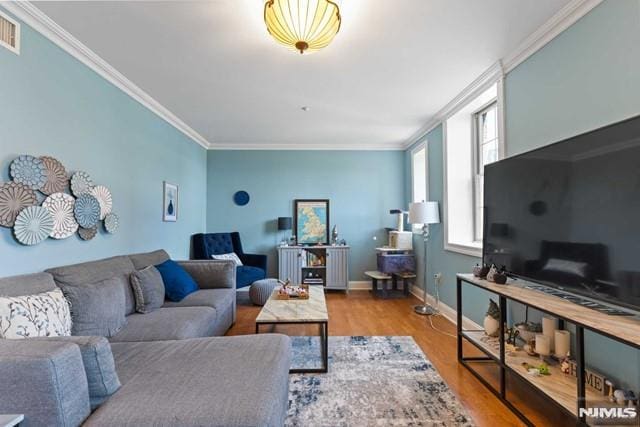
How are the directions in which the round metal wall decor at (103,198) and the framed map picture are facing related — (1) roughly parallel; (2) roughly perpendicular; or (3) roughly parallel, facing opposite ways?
roughly perpendicular

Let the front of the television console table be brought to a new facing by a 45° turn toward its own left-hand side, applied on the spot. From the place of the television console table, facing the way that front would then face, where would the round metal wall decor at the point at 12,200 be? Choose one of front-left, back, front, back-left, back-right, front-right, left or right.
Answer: front-right

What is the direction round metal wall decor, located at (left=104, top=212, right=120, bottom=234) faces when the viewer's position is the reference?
facing the viewer and to the right of the viewer

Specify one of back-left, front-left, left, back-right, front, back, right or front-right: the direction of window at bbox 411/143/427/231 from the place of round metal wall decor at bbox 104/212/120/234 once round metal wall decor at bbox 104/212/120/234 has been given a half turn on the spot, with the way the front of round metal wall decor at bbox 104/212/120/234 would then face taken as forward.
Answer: back-right

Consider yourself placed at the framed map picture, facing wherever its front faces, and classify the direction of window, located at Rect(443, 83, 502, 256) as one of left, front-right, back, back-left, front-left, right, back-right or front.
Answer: front-left

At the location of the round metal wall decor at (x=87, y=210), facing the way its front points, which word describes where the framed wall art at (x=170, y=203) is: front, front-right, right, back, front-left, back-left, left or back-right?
left

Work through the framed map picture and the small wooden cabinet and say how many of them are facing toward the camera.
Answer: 2

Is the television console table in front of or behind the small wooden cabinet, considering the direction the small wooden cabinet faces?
in front

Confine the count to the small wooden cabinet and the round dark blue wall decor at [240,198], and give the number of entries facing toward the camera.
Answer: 2

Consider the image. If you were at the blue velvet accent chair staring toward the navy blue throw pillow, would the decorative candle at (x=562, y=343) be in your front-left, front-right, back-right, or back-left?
front-left

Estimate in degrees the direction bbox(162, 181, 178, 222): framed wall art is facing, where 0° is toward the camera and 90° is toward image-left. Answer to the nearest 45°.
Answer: approximately 315°

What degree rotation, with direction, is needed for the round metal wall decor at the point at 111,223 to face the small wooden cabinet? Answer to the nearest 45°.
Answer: approximately 45° to its left

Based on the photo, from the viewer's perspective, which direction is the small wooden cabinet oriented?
toward the camera

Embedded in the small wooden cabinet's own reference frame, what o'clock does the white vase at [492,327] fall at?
The white vase is roughly at 11 o'clock from the small wooden cabinet.

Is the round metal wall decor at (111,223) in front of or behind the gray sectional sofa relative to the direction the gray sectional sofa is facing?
behind
